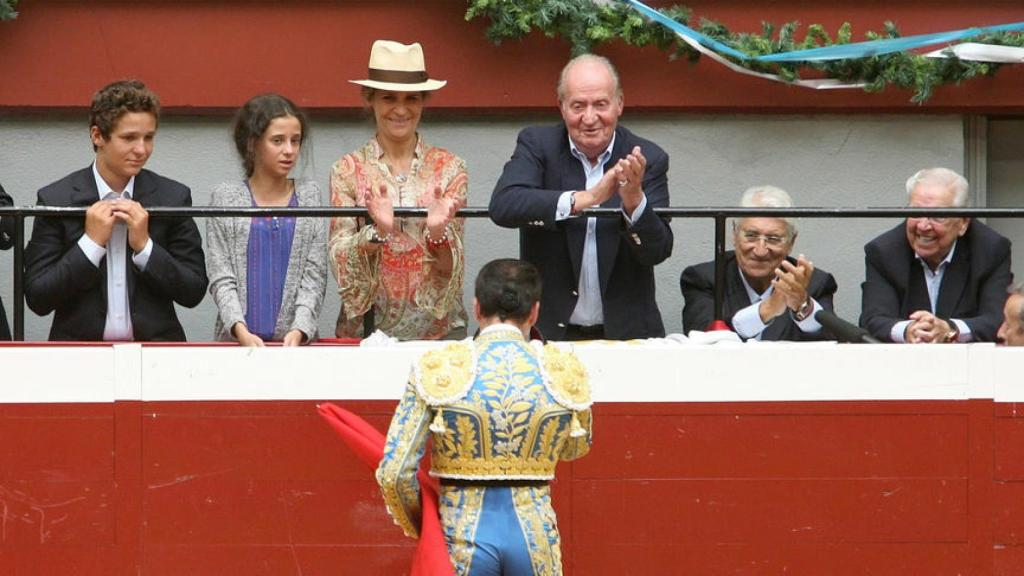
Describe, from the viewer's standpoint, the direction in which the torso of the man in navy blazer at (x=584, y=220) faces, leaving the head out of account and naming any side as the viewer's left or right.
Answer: facing the viewer

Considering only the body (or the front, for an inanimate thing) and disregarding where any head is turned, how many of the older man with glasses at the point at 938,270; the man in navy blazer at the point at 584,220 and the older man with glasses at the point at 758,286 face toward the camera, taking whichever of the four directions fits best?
3

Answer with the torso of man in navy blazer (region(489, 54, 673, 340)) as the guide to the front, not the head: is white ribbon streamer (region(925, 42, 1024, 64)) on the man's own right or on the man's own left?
on the man's own left

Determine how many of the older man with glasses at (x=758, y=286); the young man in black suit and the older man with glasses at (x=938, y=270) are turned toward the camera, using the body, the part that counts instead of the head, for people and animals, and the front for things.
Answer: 3

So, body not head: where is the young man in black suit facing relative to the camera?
toward the camera

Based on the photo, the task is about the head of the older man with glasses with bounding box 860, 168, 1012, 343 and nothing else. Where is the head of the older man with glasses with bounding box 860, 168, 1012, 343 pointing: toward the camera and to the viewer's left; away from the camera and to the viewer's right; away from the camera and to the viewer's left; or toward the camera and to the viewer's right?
toward the camera and to the viewer's left

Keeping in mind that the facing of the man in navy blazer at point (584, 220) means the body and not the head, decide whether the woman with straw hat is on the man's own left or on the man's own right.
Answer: on the man's own right

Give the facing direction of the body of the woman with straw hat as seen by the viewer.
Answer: toward the camera

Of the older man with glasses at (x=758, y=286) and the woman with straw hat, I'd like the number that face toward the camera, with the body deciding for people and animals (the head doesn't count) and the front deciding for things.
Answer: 2
